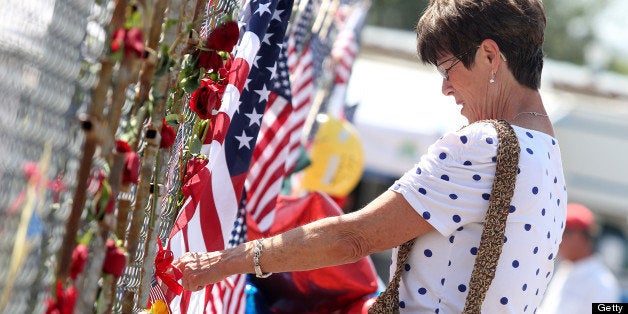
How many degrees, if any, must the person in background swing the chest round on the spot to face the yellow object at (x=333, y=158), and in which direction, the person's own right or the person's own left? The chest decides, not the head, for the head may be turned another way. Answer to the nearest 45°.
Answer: approximately 45° to the person's own right

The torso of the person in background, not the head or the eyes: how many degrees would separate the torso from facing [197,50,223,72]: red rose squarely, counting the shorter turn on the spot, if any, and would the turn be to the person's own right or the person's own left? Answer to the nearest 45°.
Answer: approximately 45° to the person's own left

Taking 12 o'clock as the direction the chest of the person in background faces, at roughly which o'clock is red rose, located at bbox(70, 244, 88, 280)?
The red rose is roughly at 11 o'clock from the person in background.

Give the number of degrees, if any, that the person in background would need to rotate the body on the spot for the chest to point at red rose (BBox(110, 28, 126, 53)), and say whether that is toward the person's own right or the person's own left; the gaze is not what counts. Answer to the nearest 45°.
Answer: approximately 45° to the person's own left

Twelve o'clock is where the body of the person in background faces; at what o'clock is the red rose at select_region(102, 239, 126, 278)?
The red rose is roughly at 11 o'clock from the person in background.

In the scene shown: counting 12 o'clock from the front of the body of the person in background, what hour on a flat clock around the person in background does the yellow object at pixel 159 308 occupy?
The yellow object is roughly at 11 o'clock from the person in background.

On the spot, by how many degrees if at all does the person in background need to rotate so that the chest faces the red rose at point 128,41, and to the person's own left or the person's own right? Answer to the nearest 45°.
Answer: approximately 45° to the person's own left

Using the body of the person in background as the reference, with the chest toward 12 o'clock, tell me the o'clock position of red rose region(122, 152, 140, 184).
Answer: The red rose is roughly at 11 o'clock from the person in background.

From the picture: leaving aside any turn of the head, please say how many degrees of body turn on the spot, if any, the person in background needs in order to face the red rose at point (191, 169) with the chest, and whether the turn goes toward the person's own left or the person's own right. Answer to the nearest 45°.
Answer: approximately 45° to the person's own left
